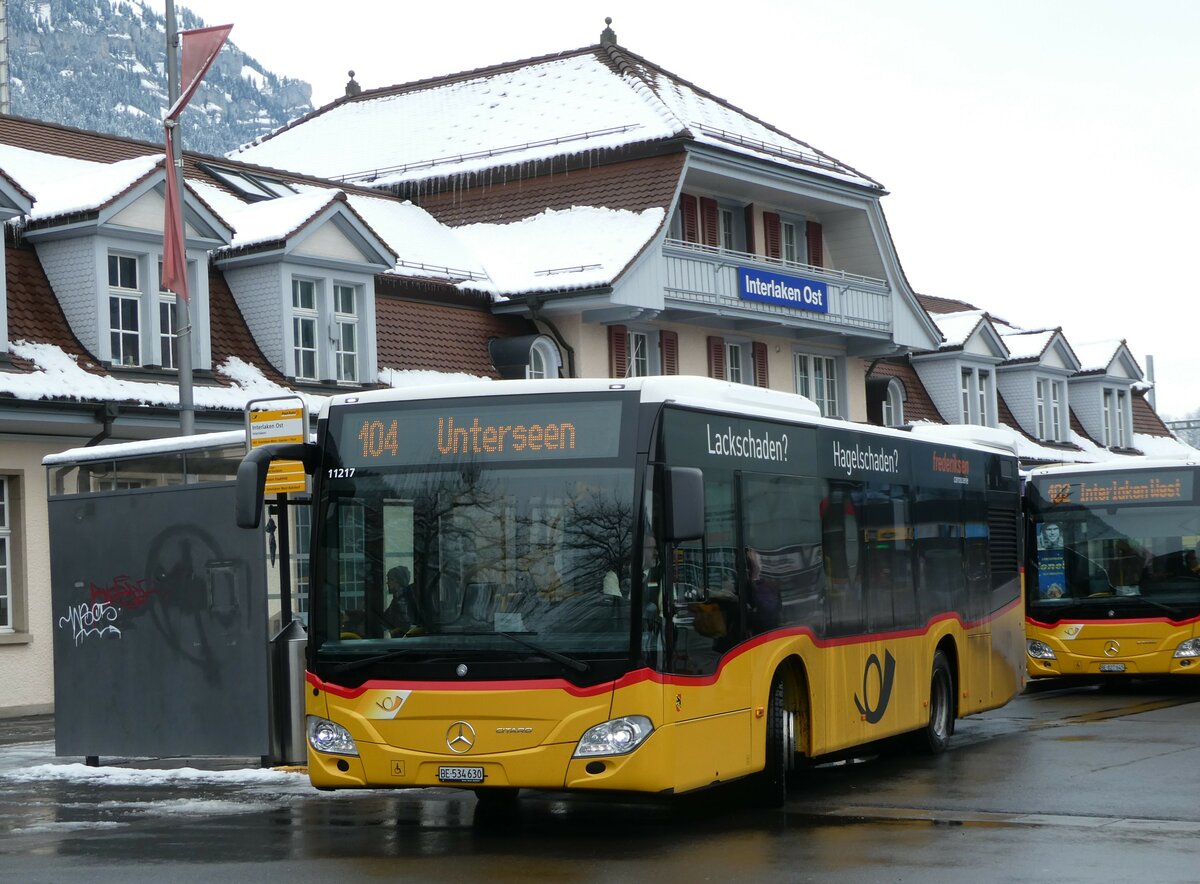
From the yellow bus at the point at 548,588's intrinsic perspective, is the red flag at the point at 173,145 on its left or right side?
on its right

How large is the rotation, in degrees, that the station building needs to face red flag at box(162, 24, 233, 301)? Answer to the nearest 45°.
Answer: approximately 45° to its right

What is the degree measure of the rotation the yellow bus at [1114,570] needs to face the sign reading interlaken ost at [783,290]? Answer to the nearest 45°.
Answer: approximately 135° to its right

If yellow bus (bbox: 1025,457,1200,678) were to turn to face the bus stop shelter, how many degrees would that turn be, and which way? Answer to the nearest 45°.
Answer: approximately 45° to its right

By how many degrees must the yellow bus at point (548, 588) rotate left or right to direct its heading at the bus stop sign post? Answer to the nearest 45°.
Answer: approximately 90° to its right

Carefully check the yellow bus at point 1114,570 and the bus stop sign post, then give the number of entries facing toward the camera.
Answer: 2

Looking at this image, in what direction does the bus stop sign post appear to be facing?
toward the camera

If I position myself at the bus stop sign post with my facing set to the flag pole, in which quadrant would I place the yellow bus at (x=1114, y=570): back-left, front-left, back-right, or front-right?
front-right

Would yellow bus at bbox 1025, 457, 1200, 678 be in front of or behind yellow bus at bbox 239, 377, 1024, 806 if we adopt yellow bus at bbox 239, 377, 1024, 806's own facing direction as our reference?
behind

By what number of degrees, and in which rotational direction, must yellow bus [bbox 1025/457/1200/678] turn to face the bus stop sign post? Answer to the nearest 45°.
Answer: approximately 45° to its right

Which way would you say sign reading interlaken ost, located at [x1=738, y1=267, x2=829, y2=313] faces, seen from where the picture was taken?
facing the viewer and to the right of the viewer

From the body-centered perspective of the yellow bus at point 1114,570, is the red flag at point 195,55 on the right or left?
on its right

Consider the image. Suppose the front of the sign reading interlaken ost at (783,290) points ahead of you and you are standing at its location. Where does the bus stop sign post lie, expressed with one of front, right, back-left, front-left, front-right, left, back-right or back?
front-right

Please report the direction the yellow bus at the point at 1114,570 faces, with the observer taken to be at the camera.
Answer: facing the viewer

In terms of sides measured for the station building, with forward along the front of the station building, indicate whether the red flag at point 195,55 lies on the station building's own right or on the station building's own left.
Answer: on the station building's own right

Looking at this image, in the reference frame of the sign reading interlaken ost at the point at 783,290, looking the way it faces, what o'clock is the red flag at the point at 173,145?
The red flag is roughly at 2 o'clock from the sign reading interlaken ost.
